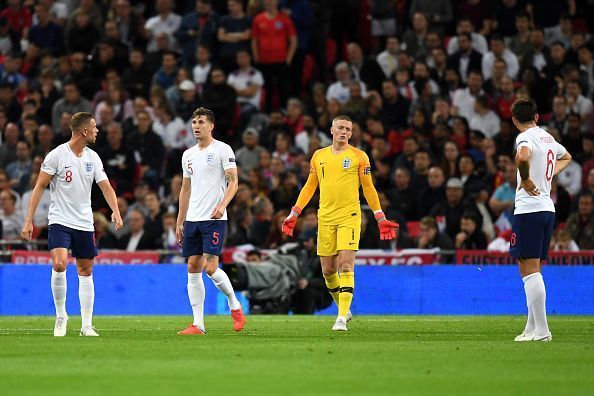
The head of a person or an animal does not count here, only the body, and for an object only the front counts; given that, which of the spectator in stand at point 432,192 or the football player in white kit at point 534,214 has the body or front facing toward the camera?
the spectator in stand

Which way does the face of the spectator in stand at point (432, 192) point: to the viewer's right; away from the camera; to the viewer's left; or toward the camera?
toward the camera

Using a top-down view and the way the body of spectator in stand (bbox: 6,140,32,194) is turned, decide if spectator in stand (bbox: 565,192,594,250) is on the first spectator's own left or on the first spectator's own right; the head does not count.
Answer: on the first spectator's own left

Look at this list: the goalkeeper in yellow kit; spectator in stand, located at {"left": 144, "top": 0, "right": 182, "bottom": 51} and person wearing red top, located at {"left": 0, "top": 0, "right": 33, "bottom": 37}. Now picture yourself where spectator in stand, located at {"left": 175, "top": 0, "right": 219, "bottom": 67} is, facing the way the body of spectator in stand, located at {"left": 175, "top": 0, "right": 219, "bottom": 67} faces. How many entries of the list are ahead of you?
1

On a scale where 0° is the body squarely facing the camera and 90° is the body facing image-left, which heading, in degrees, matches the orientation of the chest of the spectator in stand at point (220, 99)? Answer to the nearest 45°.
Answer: approximately 0°

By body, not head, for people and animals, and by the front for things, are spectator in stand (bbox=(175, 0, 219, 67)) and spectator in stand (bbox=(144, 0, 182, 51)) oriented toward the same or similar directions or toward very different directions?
same or similar directions

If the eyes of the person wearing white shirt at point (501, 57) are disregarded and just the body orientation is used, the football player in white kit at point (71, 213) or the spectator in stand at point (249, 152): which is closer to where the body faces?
the football player in white kit

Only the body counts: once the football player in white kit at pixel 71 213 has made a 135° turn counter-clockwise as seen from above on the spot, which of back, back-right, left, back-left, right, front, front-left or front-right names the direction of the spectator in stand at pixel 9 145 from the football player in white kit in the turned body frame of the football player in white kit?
front-left

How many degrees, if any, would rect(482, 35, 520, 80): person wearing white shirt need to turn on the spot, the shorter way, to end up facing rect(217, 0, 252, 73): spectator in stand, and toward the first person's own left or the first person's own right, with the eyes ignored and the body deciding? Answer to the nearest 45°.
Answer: approximately 90° to the first person's own right

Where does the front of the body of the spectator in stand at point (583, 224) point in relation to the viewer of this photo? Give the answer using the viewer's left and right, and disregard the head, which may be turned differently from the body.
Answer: facing the viewer

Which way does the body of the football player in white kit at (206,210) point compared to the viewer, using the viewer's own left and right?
facing the viewer and to the left of the viewer

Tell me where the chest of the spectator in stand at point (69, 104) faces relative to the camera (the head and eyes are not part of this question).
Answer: toward the camera

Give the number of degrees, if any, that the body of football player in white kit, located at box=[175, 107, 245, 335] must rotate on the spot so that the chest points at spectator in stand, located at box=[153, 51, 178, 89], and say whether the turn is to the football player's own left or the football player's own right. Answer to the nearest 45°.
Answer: approximately 135° to the football player's own right

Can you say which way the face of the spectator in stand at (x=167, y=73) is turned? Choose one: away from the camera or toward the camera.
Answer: toward the camera

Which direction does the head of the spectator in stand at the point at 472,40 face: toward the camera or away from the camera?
toward the camera

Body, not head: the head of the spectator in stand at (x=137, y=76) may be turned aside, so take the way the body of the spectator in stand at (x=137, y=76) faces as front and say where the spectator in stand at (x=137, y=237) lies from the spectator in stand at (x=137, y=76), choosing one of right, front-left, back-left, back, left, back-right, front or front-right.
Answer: front

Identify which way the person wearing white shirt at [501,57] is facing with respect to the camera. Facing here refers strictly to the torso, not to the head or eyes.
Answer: toward the camera

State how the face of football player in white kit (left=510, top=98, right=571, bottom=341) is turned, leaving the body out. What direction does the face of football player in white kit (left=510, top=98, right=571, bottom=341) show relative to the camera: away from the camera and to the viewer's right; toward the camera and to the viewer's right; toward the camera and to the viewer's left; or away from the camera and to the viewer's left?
away from the camera and to the viewer's left

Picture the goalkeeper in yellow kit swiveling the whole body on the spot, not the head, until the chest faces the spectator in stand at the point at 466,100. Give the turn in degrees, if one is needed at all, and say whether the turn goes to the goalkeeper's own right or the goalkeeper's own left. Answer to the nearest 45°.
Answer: approximately 180°

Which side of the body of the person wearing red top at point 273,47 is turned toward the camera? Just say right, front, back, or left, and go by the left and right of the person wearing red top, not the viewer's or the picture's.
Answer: front

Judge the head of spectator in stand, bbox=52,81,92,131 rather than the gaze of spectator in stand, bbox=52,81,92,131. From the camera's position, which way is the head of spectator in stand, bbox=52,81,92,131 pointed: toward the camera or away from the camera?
toward the camera

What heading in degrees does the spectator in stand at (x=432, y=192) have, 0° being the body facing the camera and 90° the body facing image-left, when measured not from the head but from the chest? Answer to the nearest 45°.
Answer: approximately 0°

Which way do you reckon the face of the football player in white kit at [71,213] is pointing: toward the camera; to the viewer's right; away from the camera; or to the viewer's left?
to the viewer's right
